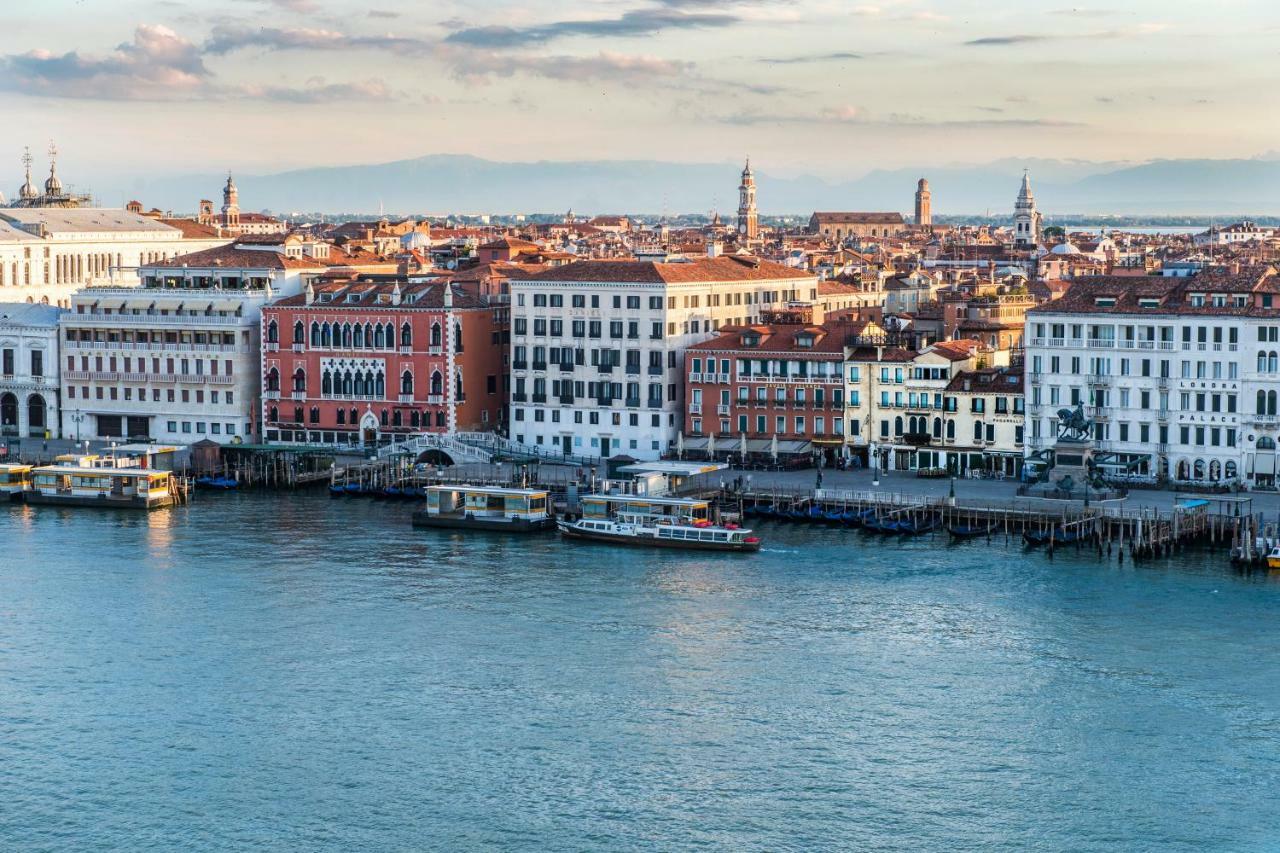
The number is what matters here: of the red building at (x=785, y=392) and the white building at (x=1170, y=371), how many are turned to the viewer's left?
0

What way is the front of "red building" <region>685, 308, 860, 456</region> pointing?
toward the camera

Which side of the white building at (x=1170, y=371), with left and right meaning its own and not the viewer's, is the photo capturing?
front

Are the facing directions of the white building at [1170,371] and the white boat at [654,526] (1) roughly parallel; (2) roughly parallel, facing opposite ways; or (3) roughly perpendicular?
roughly perpendicular

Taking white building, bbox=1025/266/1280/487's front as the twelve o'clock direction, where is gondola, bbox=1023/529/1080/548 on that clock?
The gondola is roughly at 1 o'clock from the white building.

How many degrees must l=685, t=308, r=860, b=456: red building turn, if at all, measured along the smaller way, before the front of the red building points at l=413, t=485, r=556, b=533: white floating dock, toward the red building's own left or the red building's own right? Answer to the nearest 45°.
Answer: approximately 45° to the red building's own right

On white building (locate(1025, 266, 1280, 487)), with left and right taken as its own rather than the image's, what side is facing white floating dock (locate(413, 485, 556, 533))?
right

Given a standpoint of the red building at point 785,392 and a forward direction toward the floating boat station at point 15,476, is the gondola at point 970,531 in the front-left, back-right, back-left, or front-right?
back-left

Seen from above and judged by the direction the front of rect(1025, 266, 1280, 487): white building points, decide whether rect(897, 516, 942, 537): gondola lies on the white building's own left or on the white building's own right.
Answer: on the white building's own right
